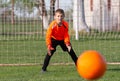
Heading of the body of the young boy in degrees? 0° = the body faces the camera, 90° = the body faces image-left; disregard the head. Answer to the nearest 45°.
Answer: approximately 0°

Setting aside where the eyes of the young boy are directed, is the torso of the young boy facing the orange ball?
yes

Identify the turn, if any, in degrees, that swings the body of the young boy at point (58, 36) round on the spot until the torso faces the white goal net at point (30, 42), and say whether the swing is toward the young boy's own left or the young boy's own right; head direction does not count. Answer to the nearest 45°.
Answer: approximately 180°

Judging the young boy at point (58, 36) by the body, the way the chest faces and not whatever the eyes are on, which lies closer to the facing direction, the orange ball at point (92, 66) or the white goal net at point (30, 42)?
the orange ball
